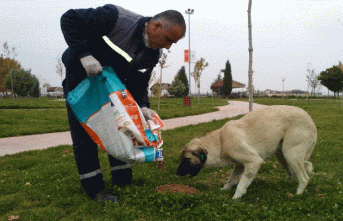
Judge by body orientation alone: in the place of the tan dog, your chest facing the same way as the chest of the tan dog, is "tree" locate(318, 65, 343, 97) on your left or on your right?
on your right

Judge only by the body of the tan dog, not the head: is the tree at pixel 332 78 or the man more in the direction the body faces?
the man

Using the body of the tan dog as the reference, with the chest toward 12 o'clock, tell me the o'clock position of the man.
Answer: The man is roughly at 11 o'clock from the tan dog.

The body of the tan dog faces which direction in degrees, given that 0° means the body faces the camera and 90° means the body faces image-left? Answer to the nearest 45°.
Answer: approximately 90°

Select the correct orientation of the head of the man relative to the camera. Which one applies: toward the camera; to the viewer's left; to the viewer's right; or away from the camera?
to the viewer's right

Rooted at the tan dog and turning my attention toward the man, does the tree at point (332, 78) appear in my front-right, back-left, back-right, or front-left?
back-right
